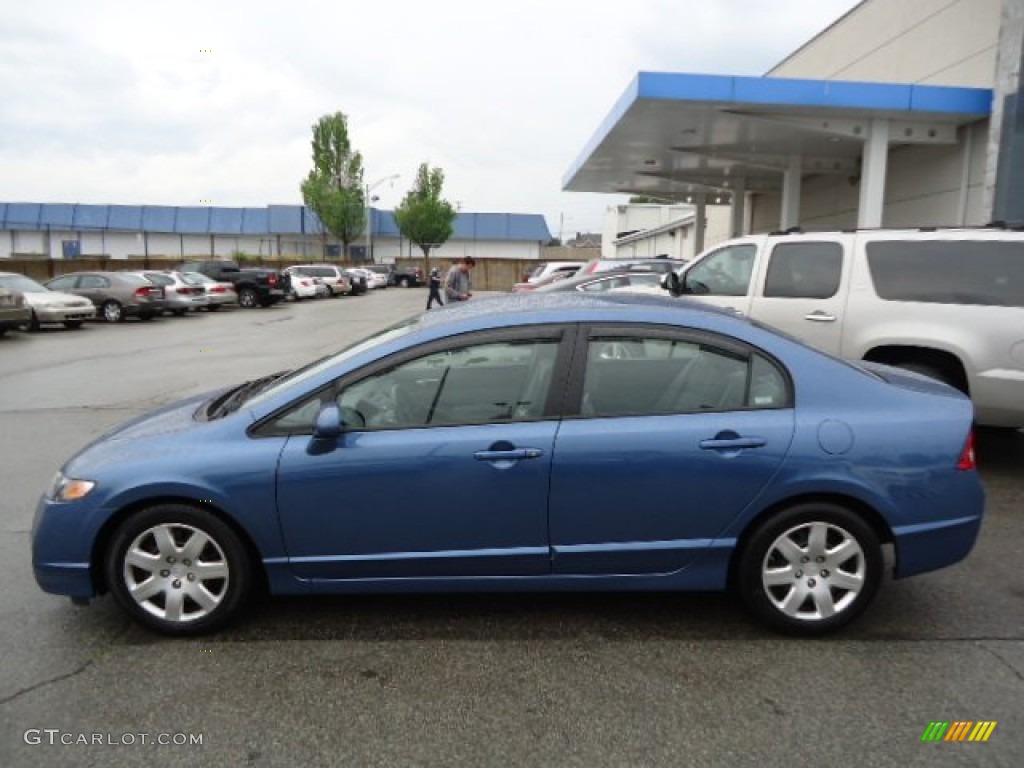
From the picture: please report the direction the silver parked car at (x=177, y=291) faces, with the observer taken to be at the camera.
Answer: facing away from the viewer and to the left of the viewer

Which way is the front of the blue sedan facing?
to the viewer's left

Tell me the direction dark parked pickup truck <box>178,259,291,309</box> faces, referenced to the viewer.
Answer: facing away from the viewer and to the left of the viewer

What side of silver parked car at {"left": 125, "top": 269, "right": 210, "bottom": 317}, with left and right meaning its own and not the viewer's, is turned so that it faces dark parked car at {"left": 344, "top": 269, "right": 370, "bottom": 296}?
right

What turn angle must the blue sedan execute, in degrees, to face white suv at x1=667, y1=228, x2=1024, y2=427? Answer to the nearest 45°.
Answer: approximately 135° to its right

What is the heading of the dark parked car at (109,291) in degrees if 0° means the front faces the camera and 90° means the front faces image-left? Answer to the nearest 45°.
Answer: approximately 135°

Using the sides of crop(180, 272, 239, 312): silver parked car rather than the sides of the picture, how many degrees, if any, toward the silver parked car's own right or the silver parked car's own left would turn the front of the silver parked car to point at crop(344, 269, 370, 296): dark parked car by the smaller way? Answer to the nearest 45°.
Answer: approximately 90° to the silver parked car's own right

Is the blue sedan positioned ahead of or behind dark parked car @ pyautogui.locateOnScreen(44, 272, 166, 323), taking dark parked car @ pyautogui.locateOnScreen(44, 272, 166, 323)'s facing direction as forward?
behind

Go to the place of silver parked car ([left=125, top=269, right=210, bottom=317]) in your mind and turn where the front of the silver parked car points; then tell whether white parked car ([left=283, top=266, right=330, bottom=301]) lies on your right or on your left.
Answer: on your right

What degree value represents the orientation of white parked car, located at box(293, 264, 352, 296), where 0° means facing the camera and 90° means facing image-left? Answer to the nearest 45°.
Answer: approximately 135°
